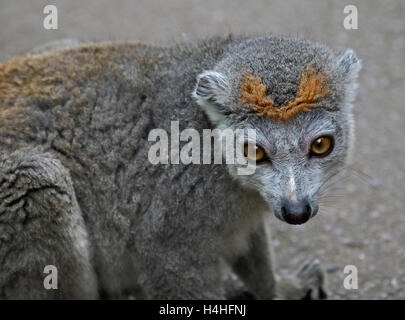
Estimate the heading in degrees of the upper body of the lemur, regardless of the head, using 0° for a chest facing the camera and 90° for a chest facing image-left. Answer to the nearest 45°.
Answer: approximately 270°
